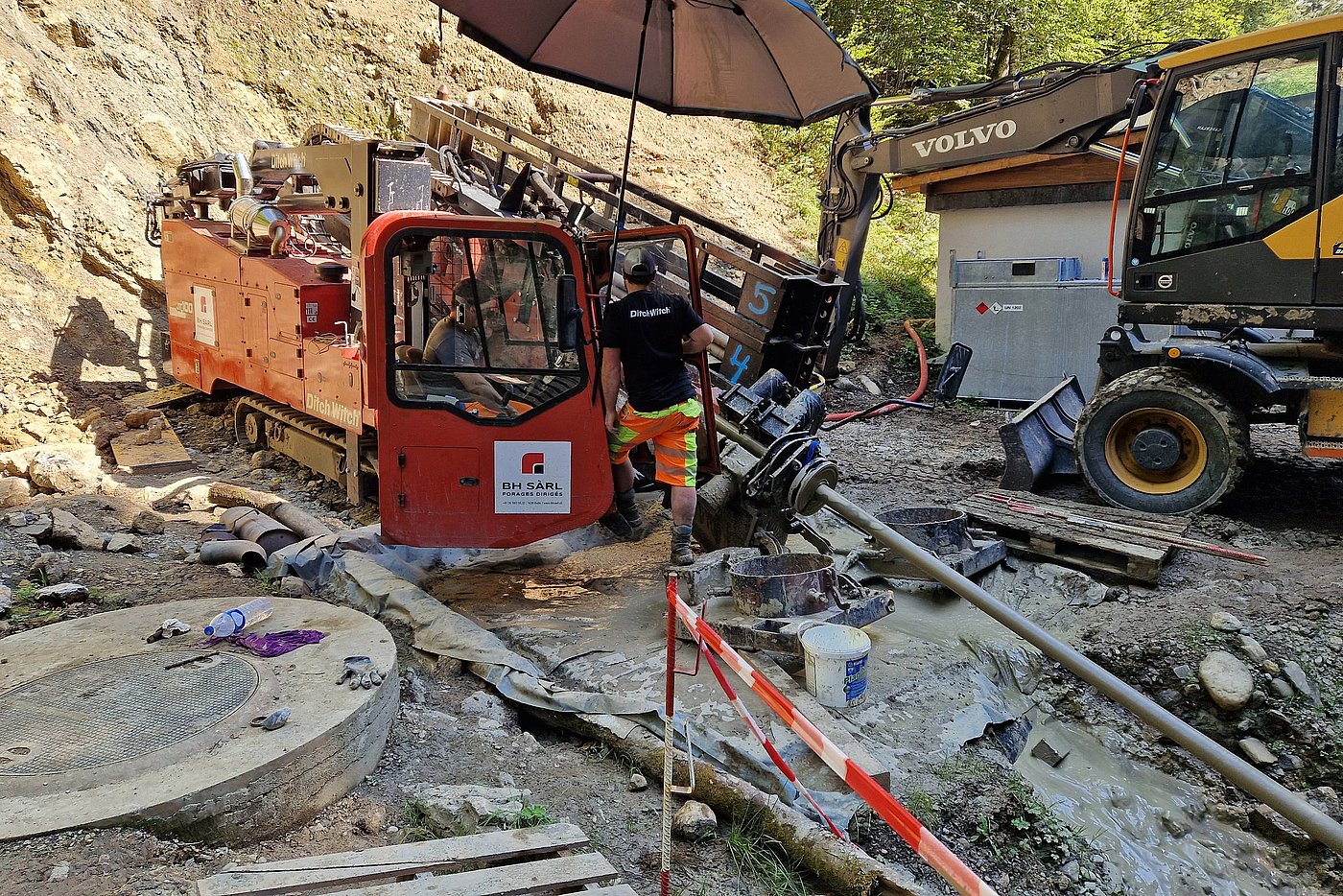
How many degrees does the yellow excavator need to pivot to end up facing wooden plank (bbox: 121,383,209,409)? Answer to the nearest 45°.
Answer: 0° — it already faces it

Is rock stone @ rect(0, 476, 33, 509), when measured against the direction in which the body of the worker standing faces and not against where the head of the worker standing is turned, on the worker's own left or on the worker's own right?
on the worker's own left

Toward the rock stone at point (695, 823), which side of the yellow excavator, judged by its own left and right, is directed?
left

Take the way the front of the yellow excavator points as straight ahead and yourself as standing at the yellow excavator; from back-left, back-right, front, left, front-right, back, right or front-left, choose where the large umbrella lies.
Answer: front-left

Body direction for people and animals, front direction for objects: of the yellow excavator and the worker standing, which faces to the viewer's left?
the yellow excavator

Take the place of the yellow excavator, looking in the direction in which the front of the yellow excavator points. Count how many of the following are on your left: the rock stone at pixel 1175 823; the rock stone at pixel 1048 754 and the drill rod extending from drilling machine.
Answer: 3

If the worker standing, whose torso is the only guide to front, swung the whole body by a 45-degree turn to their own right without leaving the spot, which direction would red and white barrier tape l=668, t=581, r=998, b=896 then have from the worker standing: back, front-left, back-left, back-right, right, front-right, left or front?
back-right

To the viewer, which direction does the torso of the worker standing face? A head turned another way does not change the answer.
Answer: away from the camera

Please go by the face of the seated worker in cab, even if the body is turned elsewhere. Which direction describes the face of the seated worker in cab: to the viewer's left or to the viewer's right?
to the viewer's right

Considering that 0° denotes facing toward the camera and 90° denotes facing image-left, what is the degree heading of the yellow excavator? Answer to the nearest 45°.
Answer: approximately 90°

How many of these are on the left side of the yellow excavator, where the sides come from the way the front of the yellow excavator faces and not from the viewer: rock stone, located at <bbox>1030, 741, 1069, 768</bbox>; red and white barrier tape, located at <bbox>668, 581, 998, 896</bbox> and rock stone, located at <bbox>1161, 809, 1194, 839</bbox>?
3

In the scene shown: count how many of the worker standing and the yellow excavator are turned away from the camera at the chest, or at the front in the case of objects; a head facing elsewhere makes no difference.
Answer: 1

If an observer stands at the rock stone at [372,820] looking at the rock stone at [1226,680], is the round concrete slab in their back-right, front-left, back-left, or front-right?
back-left

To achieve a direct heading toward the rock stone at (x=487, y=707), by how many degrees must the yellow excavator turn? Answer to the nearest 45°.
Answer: approximately 45° to its left

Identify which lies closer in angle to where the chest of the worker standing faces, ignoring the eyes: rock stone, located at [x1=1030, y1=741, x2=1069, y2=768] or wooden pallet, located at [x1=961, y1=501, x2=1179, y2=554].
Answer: the wooden pallet

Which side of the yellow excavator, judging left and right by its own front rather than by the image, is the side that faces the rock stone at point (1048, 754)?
left
